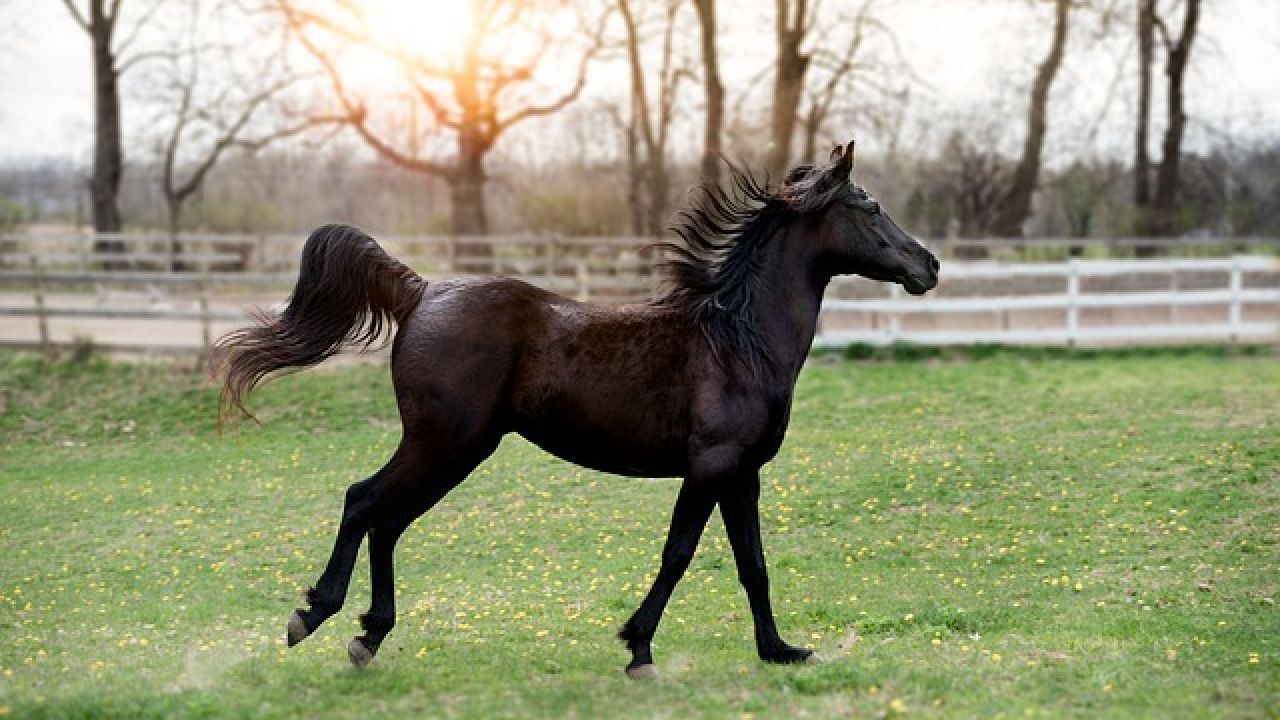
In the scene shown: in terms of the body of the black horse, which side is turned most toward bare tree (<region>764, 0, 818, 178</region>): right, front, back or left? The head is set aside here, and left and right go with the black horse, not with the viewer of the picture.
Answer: left

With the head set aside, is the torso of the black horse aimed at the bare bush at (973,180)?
no

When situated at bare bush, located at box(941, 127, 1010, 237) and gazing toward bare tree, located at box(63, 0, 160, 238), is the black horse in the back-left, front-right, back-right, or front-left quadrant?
front-left

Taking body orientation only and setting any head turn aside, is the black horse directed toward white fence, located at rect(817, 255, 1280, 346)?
no

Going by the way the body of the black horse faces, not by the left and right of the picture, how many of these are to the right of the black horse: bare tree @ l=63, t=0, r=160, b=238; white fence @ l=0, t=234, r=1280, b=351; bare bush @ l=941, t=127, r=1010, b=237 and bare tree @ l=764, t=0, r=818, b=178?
0

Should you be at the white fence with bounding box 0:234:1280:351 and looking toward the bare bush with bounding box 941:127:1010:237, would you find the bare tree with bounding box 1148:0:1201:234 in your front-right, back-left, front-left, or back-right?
front-right

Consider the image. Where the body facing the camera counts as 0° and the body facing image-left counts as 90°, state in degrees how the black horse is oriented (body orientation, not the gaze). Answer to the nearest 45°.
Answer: approximately 270°

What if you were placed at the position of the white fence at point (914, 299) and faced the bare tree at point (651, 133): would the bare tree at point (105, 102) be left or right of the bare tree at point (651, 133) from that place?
left

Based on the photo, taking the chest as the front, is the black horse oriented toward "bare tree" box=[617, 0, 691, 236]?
no
